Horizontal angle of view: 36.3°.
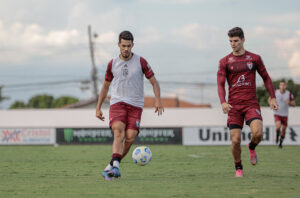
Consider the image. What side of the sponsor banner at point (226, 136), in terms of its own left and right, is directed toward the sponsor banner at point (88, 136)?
right

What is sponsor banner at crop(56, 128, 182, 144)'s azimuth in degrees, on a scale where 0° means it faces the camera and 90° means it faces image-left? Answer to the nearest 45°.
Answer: approximately 0°

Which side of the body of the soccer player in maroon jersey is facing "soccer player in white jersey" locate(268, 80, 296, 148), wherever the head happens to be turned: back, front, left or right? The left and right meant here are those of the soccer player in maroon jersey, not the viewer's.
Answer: back

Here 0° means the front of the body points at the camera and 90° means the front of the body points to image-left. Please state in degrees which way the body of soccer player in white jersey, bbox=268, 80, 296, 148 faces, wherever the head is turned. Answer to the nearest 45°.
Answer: approximately 0°

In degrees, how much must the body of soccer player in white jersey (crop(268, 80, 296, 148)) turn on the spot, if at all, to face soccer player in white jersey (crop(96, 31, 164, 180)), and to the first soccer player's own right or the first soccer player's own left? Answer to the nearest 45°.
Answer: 0° — they already face them

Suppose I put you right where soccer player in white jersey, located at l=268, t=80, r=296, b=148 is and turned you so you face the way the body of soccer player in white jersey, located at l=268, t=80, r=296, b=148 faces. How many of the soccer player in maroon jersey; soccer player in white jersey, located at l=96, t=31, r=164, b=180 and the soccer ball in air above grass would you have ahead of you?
3
